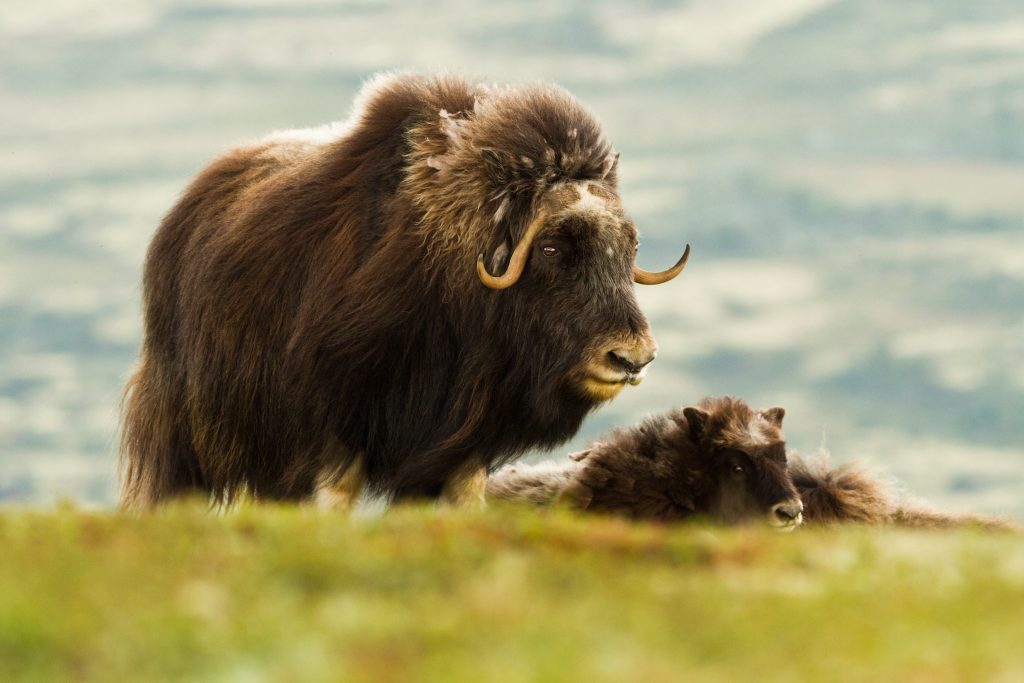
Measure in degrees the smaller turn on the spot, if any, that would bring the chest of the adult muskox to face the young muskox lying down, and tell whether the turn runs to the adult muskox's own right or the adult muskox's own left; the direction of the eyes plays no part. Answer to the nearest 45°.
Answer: approximately 45° to the adult muskox's own left

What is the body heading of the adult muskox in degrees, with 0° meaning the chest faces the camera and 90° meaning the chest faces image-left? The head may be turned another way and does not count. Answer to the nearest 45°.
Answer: approximately 315°
